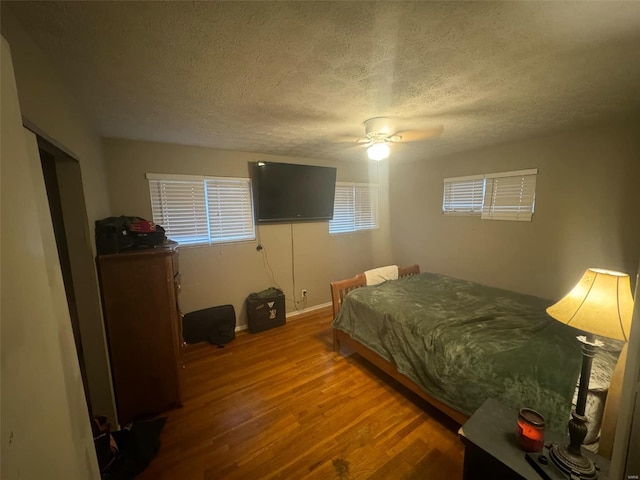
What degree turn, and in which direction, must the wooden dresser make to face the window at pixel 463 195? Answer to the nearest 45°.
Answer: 0° — it already faces it

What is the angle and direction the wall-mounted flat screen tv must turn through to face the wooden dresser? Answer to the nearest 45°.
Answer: approximately 90° to its right

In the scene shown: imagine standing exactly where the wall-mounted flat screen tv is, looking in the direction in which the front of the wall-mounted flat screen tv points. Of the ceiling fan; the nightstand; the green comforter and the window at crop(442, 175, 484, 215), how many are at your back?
0

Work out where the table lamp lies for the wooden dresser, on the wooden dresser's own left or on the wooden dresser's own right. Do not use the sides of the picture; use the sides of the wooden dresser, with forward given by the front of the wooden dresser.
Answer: on the wooden dresser's own right

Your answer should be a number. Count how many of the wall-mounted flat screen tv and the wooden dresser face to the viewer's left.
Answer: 0

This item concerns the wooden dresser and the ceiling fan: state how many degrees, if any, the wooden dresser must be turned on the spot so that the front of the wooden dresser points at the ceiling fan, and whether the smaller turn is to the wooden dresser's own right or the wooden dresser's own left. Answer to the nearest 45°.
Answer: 0° — it already faces it

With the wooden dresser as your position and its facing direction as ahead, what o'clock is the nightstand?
The nightstand is roughly at 2 o'clock from the wooden dresser.

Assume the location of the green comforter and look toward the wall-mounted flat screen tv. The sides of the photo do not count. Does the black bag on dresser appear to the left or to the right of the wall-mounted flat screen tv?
left

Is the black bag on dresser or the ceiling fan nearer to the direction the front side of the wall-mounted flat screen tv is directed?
the ceiling fan

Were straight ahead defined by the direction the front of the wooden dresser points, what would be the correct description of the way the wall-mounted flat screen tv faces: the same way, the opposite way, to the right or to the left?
to the right

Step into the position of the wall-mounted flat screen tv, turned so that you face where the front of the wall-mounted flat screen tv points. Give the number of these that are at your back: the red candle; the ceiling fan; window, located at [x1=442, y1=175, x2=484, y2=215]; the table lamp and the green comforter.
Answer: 0

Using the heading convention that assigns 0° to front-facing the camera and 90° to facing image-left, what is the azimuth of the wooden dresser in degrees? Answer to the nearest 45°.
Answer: approximately 270°

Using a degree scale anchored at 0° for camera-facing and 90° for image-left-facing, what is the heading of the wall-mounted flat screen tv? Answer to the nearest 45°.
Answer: approximately 315°

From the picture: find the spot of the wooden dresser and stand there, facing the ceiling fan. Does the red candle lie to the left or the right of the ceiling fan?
right

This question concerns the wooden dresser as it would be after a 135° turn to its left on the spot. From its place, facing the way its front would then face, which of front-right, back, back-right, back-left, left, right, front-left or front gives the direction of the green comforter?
back

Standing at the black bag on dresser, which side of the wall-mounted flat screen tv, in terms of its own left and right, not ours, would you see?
right
